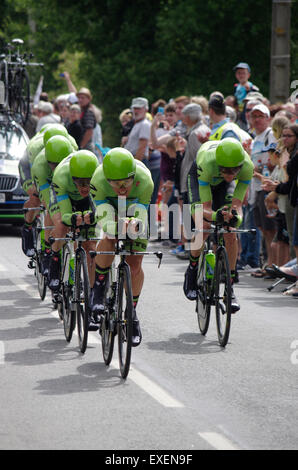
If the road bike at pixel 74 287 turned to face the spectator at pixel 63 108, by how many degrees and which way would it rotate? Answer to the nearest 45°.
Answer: approximately 180°

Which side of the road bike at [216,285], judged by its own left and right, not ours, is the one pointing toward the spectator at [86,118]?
back

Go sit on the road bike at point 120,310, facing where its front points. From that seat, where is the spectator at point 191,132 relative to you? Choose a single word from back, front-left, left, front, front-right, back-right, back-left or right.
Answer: back

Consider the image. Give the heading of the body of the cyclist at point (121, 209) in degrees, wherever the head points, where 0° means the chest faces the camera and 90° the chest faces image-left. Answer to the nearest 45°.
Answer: approximately 0°

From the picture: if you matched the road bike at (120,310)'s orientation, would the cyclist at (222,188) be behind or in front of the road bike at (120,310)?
behind

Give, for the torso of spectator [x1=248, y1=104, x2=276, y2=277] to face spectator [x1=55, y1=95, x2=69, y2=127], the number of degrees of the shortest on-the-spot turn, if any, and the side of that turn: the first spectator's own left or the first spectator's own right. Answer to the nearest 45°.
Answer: approximately 90° to the first spectator's own right

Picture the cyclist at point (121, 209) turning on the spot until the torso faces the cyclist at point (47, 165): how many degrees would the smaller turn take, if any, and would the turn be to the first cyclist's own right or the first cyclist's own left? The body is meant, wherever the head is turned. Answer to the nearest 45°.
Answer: approximately 180°
